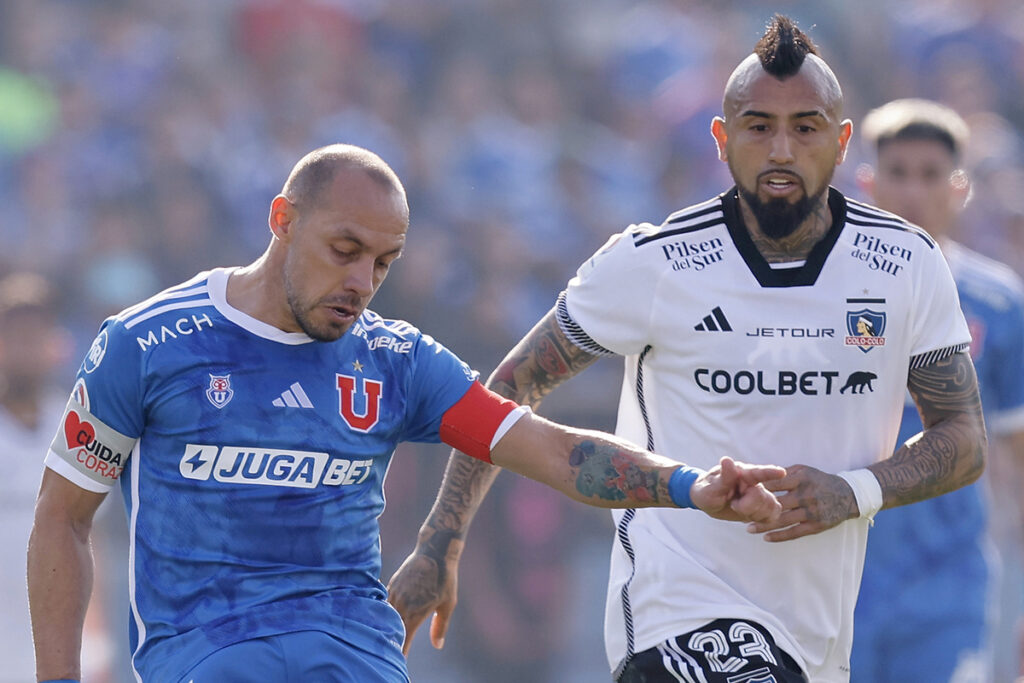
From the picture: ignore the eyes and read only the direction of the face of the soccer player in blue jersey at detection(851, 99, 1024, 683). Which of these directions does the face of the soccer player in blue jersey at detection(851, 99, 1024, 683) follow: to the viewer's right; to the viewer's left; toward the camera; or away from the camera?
toward the camera

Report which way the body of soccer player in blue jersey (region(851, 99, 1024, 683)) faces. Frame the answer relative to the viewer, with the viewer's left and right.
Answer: facing the viewer

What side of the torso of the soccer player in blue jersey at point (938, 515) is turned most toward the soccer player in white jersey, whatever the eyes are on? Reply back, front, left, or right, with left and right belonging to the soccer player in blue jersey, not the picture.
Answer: front

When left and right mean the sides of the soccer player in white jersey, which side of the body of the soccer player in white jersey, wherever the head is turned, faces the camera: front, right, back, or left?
front

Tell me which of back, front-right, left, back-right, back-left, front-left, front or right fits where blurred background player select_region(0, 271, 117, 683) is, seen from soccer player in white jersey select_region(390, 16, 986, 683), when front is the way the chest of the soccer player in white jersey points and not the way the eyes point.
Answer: back-right

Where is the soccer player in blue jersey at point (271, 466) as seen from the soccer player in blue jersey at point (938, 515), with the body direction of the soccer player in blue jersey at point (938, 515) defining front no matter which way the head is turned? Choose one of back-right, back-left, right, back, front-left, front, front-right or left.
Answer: front-right

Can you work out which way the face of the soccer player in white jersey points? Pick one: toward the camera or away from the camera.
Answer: toward the camera

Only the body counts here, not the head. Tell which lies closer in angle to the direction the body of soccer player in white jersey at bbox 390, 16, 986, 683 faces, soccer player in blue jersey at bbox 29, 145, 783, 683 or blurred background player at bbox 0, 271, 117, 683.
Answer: the soccer player in blue jersey

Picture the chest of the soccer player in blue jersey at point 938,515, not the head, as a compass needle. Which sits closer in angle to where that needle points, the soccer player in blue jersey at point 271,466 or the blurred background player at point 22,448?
the soccer player in blue jersey

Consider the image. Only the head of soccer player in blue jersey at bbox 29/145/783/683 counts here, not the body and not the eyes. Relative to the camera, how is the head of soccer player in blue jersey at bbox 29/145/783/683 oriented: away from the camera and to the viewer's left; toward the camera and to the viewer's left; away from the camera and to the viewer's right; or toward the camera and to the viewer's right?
toward the camera and to the viewer's right

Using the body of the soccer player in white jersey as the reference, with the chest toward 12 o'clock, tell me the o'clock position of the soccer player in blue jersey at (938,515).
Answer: The soccer player in blue jersey is roughly at 7 o'clock from the soccer player in white jersey.

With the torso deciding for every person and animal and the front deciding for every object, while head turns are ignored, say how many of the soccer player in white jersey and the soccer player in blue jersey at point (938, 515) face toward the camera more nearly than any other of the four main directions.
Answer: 2

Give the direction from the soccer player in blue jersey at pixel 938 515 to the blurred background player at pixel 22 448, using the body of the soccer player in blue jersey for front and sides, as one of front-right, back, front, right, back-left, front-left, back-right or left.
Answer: right

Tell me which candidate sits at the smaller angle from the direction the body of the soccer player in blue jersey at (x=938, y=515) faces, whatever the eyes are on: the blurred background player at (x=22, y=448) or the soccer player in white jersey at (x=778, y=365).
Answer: the soccer player in white jersey
